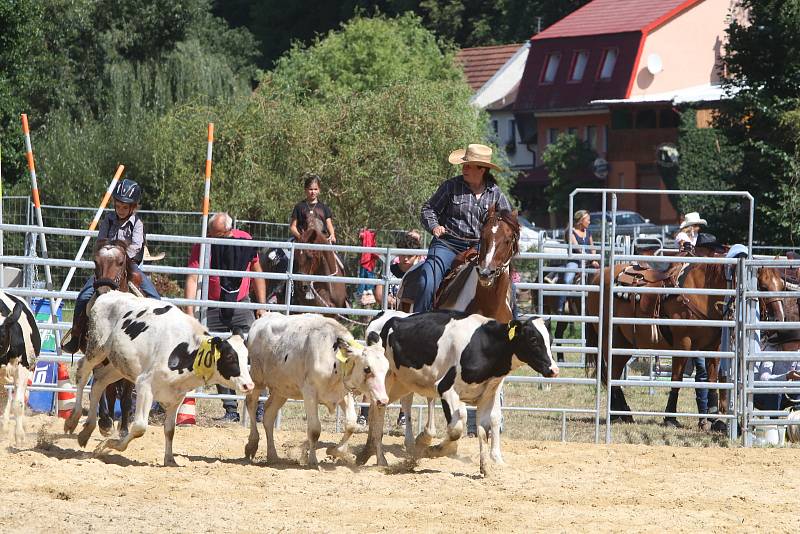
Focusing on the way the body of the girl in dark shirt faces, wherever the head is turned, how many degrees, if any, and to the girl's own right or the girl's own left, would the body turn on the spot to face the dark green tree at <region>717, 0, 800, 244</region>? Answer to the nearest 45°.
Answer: approximately 135° to the girl's own left

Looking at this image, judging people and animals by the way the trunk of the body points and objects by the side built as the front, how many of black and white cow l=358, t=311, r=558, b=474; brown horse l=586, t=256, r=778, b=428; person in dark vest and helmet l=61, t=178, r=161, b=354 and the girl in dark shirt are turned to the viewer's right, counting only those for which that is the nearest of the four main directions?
2

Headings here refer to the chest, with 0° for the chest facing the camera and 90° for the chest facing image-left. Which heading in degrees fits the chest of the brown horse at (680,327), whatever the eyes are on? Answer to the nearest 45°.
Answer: approximately 270°

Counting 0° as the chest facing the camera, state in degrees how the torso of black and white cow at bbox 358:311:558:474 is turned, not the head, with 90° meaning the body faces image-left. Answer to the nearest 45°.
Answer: approximately 270°

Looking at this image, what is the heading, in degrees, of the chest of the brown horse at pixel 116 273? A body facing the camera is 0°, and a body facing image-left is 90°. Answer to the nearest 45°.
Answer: approximately 0°

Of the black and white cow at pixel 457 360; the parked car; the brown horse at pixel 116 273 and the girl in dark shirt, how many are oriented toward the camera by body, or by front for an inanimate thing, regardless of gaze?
2

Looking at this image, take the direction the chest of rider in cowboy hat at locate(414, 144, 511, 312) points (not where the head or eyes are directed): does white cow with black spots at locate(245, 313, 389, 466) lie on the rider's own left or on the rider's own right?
on the rider's own right

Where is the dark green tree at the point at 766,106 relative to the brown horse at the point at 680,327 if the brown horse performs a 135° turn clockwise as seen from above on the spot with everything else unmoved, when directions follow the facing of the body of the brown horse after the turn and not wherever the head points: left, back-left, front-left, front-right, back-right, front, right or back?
back-right

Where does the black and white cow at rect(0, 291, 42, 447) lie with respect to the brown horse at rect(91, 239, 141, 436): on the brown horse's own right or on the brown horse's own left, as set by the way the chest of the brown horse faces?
on the brown horse's own right

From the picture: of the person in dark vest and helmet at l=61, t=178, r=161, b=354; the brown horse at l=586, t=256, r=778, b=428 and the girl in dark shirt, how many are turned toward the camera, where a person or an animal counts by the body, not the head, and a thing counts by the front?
2
